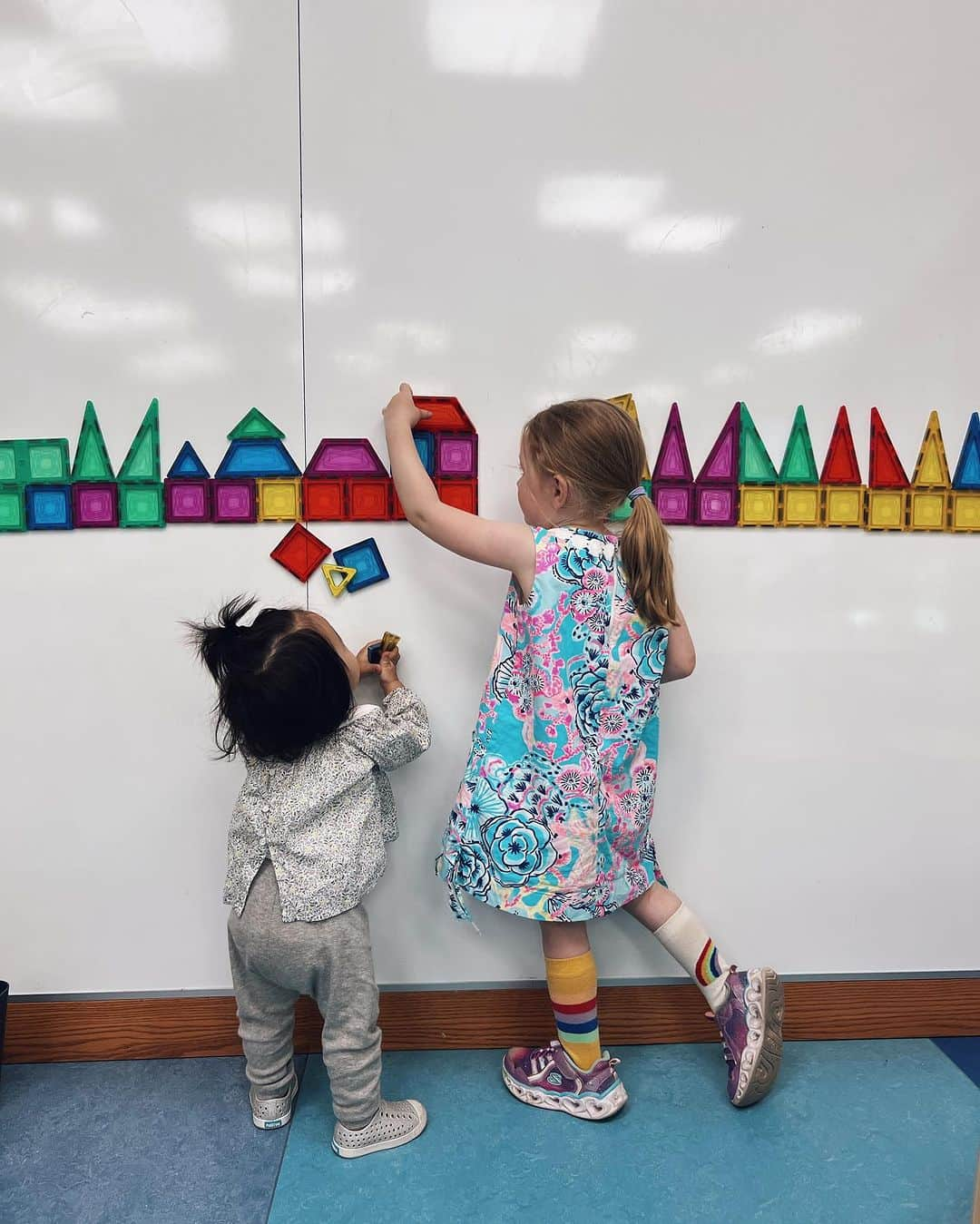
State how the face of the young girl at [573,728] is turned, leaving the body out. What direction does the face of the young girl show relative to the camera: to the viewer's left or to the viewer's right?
to the viewer's left

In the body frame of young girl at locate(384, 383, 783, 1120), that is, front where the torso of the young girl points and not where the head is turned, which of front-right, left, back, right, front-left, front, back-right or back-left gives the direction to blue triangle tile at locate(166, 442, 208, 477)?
front-left

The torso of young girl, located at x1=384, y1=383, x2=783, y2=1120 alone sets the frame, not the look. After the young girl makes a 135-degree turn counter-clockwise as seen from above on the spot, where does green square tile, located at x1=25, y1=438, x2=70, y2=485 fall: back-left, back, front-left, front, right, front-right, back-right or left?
right

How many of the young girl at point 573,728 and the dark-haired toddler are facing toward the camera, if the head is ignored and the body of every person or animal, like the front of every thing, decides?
0

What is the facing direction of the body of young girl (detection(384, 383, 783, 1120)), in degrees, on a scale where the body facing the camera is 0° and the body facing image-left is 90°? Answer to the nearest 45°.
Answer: approximately 135°

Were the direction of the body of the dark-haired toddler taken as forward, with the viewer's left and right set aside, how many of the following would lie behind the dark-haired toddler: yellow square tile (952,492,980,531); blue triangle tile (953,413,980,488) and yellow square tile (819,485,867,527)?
0

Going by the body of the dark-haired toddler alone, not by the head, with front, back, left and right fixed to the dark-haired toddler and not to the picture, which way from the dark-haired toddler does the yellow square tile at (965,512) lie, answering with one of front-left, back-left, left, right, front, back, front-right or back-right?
front-right

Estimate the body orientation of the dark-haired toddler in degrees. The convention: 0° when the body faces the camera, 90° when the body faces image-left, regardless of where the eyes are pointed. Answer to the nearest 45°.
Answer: approximately 225°

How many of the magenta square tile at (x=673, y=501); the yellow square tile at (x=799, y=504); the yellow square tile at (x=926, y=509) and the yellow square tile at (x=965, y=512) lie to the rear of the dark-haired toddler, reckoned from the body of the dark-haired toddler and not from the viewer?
0

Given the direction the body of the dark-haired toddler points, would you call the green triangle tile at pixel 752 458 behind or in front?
in front
